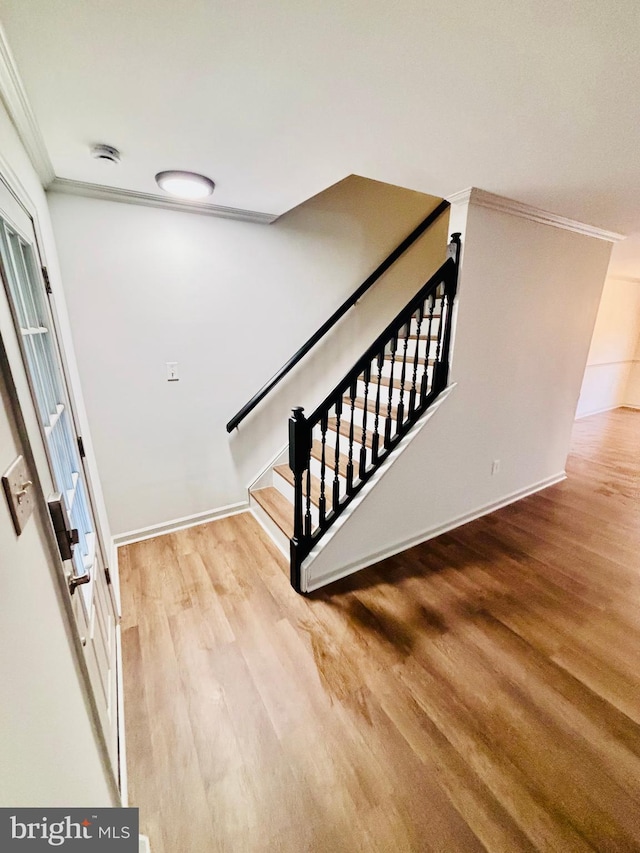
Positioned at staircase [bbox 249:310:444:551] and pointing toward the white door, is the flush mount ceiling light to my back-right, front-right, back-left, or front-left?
front-right

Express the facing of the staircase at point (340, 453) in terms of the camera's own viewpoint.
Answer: facing the viewer and to the left of the viewer

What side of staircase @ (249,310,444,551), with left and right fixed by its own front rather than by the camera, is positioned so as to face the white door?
front

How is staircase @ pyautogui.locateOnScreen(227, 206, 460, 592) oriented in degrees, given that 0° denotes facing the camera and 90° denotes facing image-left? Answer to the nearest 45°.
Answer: approximately 45°

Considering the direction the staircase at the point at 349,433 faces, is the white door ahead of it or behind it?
ahead
